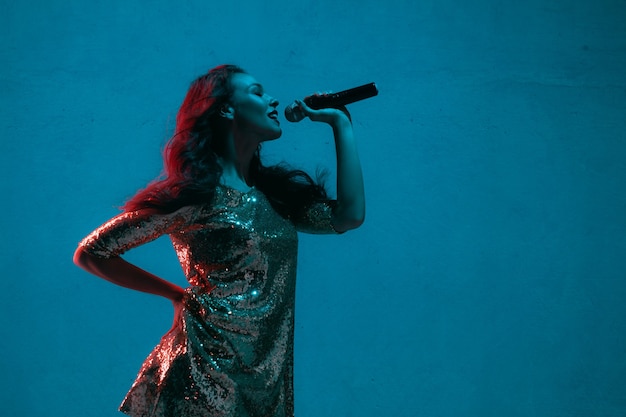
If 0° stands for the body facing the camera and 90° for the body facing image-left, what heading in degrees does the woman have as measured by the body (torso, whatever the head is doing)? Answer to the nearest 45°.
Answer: approximately 315°

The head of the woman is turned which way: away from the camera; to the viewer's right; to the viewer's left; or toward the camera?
to the viewer's right
